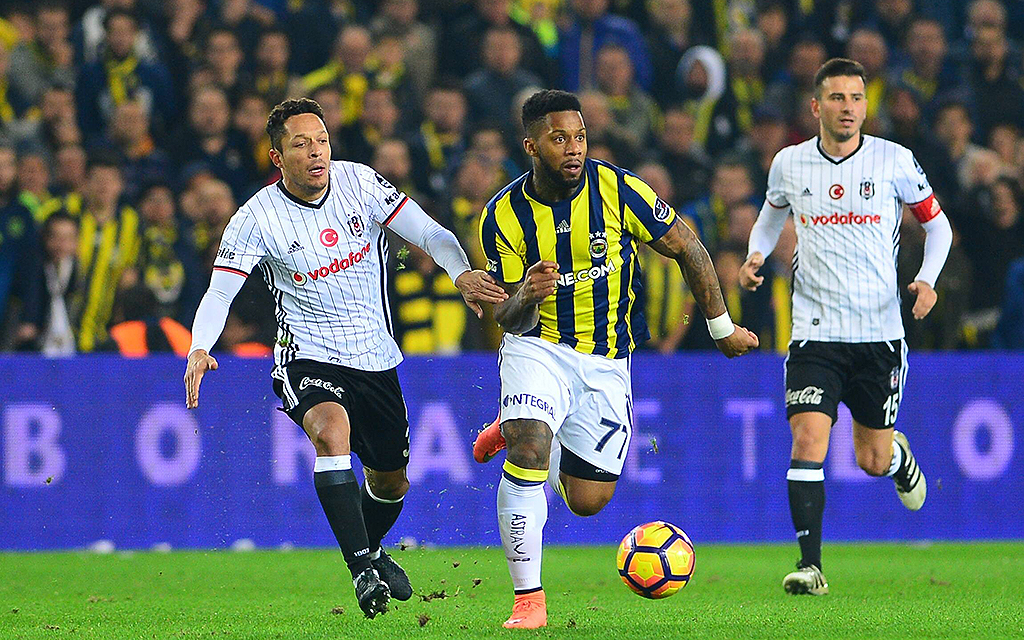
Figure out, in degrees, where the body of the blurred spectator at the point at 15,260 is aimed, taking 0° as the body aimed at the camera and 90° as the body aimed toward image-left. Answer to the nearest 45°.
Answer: approximately 0°

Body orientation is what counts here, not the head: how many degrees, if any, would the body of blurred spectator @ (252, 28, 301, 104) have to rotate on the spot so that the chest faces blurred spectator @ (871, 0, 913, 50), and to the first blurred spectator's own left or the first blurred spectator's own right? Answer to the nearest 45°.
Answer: approximately 90° to the first blurred spectator's own left

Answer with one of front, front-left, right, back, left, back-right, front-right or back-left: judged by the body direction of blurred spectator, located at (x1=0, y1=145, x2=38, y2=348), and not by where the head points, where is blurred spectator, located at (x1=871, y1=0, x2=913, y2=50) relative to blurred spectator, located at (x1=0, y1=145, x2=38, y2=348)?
left

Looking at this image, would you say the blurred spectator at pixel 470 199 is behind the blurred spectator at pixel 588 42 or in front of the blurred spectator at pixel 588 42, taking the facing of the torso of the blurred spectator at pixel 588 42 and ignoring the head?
in front

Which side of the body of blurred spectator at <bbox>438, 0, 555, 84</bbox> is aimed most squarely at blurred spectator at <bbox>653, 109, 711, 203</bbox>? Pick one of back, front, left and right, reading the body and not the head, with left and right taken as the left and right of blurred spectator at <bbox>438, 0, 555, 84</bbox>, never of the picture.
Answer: left

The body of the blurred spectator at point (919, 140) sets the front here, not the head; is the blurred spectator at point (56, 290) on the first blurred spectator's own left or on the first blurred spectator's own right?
on the first blurred spectator's own right

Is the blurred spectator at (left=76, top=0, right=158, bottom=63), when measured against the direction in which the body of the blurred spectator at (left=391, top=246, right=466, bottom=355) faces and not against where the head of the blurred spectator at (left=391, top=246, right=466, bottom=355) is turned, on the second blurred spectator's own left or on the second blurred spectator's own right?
on the second blurred spectator's own right

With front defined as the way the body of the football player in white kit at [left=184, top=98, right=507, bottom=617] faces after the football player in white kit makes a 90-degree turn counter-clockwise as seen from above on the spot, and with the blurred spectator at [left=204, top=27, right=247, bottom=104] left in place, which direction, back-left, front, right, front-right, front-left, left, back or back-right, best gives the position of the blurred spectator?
front-left
